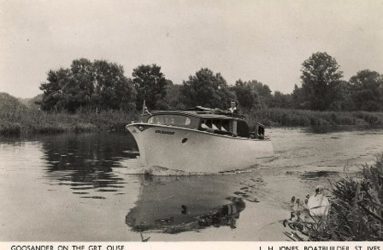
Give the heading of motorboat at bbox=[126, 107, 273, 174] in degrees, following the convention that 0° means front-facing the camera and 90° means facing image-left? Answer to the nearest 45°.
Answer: approximately 45°

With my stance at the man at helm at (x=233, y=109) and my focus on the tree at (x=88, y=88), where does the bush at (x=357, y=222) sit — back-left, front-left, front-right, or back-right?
back-left

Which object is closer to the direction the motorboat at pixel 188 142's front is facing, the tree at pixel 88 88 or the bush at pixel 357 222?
the bush

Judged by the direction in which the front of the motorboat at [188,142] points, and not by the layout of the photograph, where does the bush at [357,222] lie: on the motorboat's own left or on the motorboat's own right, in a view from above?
on the motorboat's own left
